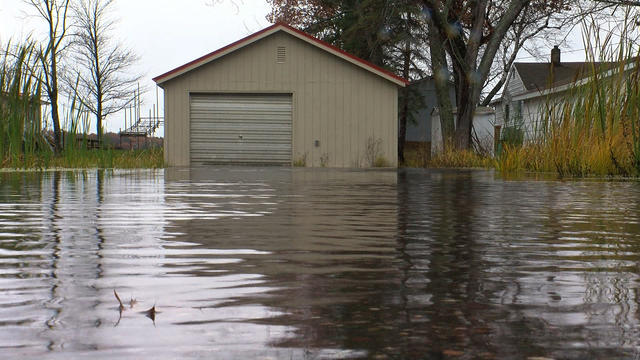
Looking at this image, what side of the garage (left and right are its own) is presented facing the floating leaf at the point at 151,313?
front

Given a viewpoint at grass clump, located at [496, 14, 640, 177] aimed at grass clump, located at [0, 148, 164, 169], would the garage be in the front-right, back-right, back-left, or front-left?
front-right

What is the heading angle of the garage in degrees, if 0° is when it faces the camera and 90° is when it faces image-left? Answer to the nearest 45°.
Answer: approximately 0°

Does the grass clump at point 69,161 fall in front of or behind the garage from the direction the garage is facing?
in front

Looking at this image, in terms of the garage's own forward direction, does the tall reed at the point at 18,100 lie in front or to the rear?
in front
